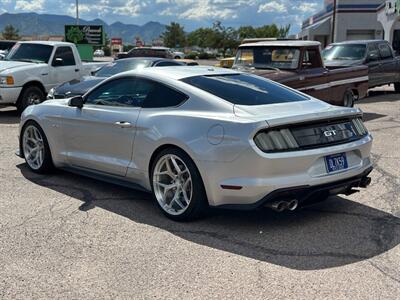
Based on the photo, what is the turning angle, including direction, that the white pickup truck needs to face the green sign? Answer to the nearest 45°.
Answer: approximately 135° to its right

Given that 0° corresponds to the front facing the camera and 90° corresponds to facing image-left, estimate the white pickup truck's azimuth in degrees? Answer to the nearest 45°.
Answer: approximately 45°

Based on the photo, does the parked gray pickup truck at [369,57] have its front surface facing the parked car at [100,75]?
yes

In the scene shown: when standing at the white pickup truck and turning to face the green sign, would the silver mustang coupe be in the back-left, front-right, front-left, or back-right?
back-right

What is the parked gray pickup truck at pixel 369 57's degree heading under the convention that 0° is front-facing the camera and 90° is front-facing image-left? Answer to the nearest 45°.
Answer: approximately 45°

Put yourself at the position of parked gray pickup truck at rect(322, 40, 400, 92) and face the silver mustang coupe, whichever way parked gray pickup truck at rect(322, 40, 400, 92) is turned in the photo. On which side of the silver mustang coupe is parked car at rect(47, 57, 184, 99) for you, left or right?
right

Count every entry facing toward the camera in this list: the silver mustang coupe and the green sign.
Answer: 1

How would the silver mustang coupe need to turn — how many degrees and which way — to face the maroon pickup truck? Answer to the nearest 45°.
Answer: approximately 45° to its right
